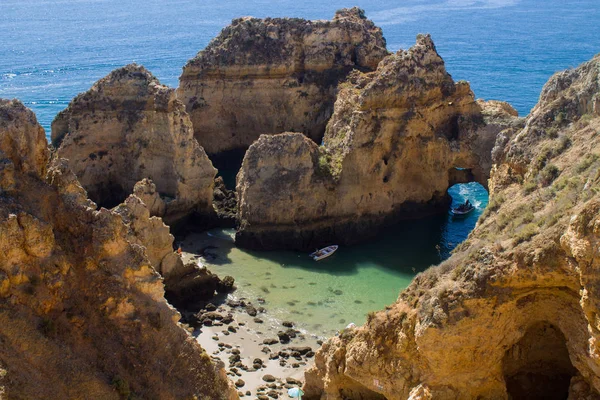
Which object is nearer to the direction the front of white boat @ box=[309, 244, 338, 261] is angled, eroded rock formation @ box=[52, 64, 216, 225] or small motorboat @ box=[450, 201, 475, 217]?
the small motorboat

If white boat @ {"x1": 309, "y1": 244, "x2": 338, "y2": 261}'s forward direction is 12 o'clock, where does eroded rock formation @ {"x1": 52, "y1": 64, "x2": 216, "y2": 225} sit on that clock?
The eroded rock formation is roughly at 8 o'clock from the white boat.

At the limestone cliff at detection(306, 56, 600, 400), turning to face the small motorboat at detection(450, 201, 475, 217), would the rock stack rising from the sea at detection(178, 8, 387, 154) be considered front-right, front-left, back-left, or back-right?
front-left

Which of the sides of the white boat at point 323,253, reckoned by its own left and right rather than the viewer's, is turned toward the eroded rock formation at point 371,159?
front

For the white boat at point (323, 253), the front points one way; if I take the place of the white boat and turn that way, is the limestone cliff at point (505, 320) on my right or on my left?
on my right

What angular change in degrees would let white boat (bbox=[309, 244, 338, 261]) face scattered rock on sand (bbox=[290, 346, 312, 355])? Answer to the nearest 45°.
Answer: approximately 135° to its right

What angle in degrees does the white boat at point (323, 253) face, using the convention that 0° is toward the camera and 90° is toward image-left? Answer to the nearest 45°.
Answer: approximately 225°
